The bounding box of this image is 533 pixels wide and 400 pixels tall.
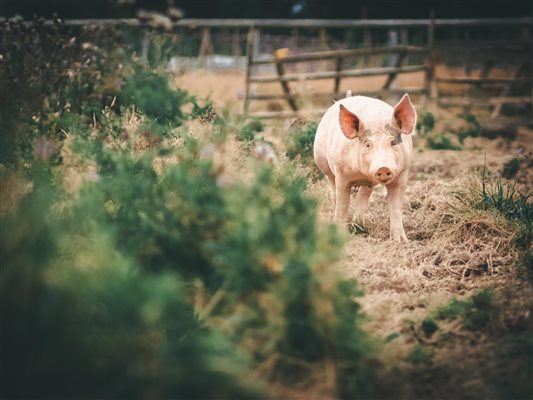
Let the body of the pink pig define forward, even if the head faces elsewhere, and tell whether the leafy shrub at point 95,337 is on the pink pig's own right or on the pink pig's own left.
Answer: on the pink pig's own right

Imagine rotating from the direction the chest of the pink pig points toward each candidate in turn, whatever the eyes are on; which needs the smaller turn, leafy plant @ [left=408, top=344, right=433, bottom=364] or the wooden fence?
the leafy plant

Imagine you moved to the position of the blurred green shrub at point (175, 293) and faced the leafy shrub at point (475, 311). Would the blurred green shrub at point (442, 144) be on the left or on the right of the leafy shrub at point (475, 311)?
left

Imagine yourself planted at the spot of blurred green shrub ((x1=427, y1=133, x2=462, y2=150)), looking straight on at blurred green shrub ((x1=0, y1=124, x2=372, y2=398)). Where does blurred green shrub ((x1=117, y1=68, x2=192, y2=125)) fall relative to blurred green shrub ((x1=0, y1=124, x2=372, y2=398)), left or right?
right

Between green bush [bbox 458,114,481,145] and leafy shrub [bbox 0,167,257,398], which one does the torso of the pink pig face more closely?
the leafy shrub

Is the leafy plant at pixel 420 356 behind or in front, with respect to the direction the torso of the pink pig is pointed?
in front

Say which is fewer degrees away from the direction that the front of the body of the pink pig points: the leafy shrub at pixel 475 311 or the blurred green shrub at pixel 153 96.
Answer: the leafy shrub

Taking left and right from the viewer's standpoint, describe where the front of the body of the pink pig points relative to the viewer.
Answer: facing the viewer and to the right of the viewer

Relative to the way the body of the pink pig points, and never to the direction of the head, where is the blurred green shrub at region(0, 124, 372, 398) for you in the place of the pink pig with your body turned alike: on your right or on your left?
on your right

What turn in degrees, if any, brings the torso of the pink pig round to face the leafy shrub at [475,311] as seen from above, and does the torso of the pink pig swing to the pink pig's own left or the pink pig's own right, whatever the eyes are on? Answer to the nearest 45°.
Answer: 0° — it already faces it

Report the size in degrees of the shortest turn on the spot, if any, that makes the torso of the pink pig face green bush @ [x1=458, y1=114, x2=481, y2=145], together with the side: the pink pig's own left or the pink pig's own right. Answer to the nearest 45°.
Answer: approximately 135° to the pink pig's own left

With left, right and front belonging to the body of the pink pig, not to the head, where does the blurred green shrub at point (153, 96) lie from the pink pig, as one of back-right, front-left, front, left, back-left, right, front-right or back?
back

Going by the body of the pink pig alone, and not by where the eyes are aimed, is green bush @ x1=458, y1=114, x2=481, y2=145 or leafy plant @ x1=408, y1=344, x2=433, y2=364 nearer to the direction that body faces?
the leafy plant

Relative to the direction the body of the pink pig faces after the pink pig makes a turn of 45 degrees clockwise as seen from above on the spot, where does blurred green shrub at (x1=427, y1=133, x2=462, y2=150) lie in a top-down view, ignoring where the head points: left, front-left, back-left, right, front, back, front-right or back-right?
back

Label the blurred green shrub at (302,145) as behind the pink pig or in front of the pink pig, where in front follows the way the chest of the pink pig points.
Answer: behind

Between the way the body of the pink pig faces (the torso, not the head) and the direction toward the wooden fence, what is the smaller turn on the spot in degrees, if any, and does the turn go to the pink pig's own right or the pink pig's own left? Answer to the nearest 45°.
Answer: approximately 135° to the pink pig's own left
